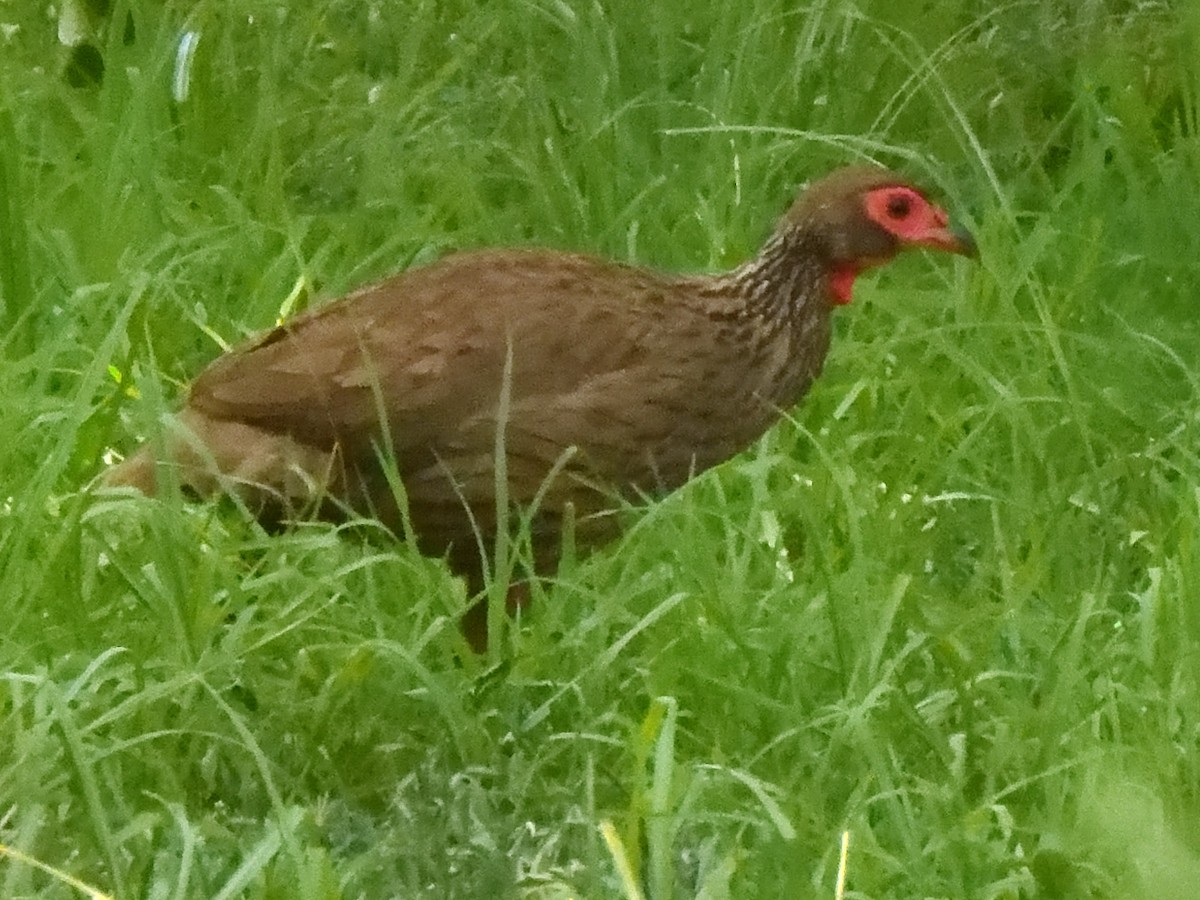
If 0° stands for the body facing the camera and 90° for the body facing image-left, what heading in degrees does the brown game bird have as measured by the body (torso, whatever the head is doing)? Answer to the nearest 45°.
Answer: approximately 270°
